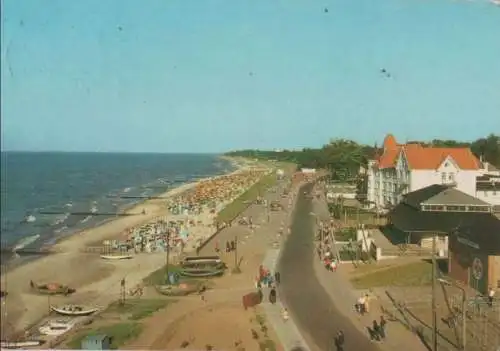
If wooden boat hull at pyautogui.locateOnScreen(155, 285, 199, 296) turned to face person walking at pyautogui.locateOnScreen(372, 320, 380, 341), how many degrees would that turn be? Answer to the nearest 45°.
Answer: approximately 135° to its left

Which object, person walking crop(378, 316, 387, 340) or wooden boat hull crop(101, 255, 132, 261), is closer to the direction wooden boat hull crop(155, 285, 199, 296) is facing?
the wooden boat hull

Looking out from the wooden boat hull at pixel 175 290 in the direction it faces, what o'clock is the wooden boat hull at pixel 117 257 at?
the wooden boat hull at pixel 117 257 is roughly at 2 o'clock from the wooden boat hull at pixel 175 290.

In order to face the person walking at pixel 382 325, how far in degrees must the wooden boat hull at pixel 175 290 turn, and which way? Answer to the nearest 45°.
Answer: approximately 135° to its left

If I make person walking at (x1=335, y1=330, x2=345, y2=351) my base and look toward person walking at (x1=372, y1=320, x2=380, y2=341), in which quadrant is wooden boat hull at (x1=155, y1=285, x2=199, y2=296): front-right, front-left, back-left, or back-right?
back-left

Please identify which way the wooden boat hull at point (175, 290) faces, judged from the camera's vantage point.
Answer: facing to the left of the viewer

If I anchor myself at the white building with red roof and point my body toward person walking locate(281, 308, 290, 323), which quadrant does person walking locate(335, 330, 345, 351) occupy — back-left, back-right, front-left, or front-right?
front-left
